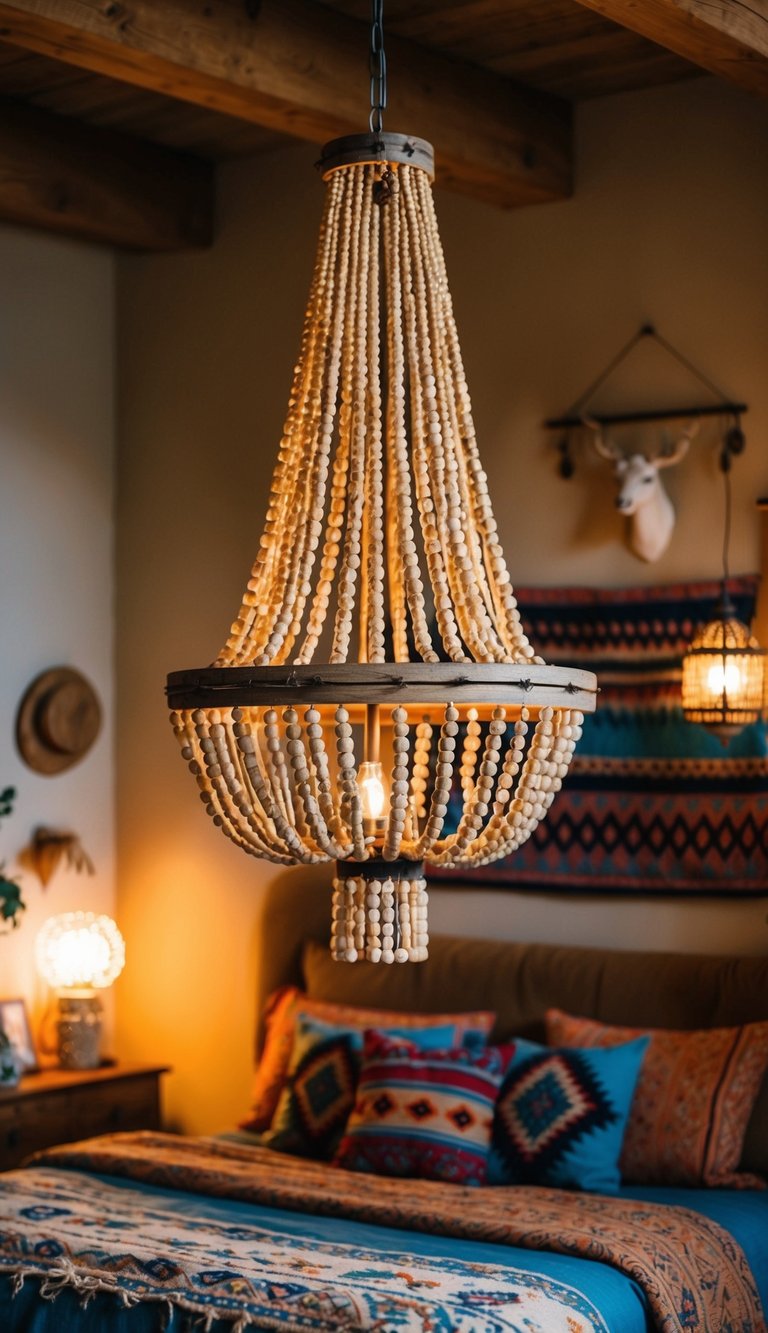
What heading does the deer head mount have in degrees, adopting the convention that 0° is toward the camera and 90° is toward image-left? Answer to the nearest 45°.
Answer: approximately 45°

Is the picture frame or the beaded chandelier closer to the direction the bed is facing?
the beaded chandelier

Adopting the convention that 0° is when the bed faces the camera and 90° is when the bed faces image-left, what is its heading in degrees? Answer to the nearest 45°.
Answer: approximately 45°

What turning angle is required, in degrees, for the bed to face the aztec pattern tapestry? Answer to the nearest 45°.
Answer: approximately 180°

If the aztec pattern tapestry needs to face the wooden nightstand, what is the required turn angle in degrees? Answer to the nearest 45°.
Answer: approximately 90° to its right

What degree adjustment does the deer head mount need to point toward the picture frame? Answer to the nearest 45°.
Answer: approximately 45° to its right

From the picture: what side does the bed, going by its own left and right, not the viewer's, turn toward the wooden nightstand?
right
